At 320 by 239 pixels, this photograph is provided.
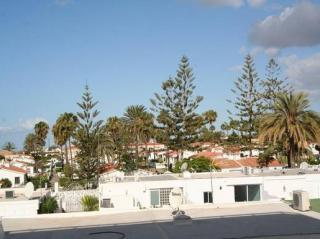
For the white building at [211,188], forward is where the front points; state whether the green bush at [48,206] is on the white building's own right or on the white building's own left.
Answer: on the white building's own right

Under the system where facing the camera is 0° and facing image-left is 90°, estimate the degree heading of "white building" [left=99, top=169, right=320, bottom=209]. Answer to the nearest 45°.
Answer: approximately 0°

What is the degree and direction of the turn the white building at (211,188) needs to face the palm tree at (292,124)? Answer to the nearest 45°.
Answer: approximately 135° to its left

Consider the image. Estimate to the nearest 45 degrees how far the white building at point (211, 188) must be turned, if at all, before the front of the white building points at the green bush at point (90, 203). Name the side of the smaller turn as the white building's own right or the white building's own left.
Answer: approximately 90° to the white building's own right

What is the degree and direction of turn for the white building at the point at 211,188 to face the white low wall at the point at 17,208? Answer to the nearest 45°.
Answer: approximately 45° to its right
